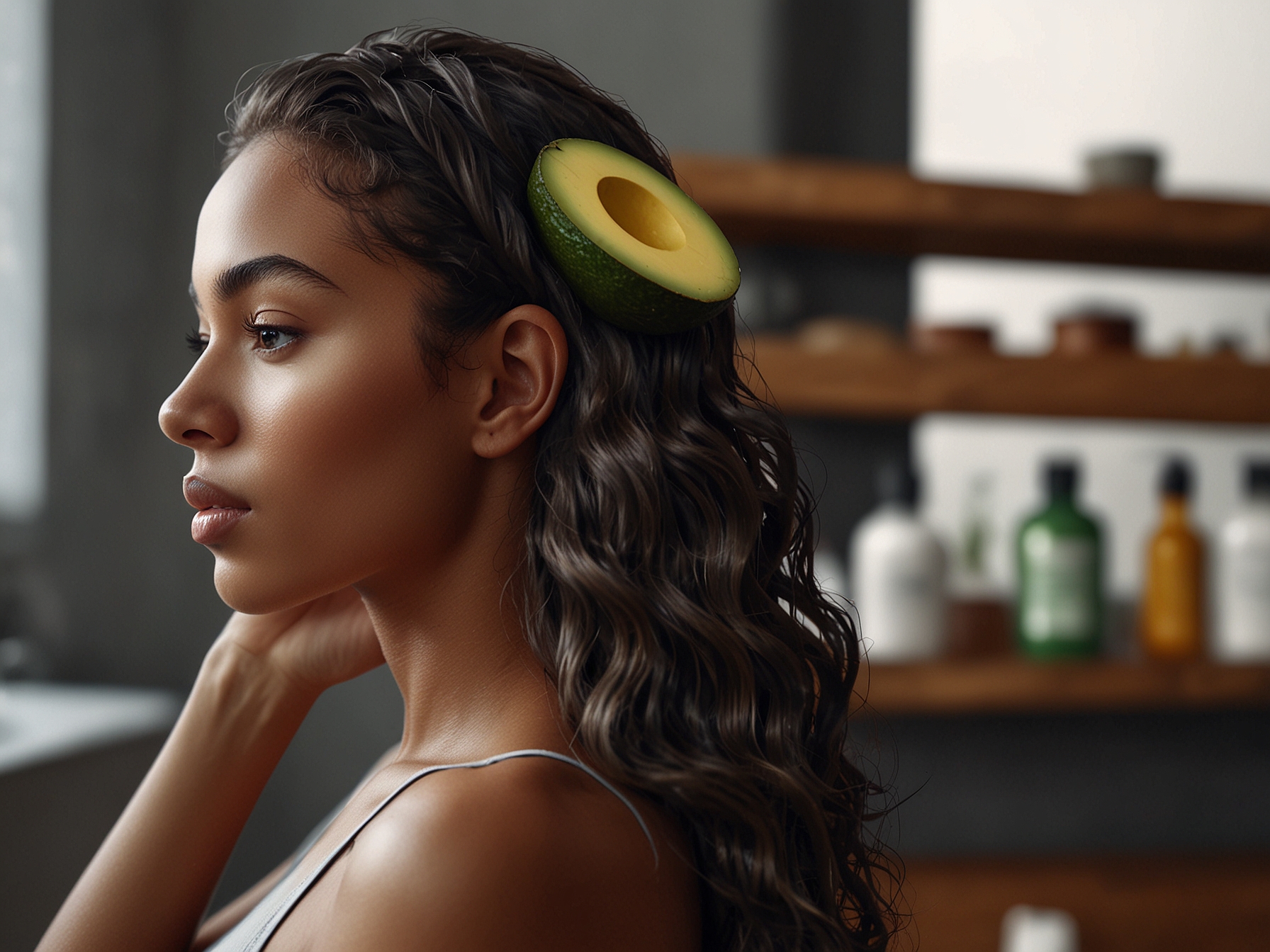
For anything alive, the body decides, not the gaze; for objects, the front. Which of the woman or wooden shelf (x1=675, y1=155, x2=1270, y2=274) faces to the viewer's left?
the woman

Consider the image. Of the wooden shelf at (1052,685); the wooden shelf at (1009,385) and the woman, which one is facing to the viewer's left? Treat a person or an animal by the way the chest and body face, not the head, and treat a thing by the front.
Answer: the woman

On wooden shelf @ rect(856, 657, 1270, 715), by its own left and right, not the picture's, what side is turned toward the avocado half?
front

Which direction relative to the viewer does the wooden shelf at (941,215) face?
toward the camera

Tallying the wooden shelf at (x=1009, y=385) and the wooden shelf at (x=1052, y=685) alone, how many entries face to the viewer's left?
0

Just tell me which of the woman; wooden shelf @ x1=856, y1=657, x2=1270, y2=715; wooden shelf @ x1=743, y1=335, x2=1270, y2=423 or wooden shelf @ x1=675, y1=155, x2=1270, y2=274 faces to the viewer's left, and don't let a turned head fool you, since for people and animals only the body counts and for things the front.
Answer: the woman

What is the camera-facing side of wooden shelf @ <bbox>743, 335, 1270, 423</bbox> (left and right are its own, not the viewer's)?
front

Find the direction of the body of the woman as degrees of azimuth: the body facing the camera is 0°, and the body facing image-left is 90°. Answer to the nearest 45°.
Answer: approximately 90°

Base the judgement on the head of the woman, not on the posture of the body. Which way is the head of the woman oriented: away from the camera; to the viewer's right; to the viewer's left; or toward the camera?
to the viewer's left

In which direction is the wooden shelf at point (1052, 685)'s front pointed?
toward the camera

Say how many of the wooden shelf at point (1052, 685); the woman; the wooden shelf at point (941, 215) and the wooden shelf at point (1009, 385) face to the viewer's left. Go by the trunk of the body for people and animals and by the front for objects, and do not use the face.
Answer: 1
